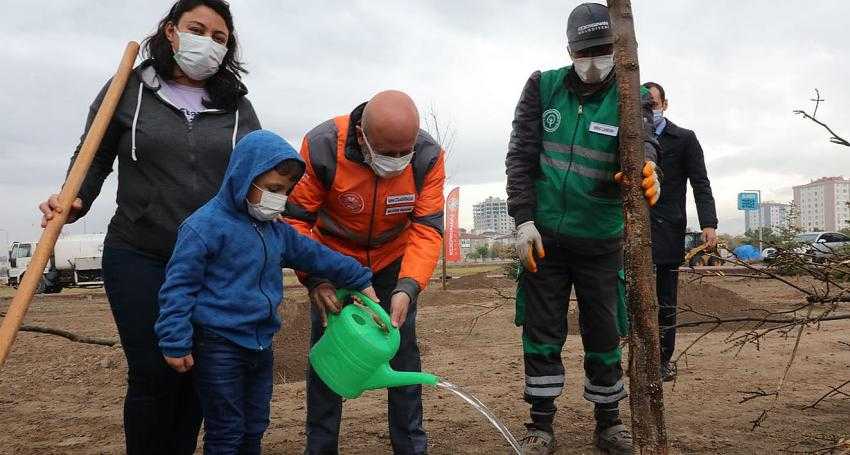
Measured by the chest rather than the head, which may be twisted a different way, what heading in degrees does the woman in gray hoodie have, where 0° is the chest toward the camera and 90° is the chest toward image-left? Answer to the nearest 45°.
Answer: approximately 0°

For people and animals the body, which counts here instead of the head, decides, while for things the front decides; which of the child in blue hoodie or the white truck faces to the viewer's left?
the white truck

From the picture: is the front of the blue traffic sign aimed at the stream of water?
yes

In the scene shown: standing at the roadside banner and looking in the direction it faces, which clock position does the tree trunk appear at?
The tree trunk is roughly at 12 o'clock from the roadside banner.

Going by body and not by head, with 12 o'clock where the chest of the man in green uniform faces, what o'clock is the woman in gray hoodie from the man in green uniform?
The woman in gray hoodie is roughly at 2 o'clock from the man in green uniform.

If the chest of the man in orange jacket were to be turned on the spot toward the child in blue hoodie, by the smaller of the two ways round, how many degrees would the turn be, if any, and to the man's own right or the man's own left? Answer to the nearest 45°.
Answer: approximately 45° to the man's own right

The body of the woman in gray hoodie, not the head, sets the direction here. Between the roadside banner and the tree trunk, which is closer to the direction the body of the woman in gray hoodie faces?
the tree trunk

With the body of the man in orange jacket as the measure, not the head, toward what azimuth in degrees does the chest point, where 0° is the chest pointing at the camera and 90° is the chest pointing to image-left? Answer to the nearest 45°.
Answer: approximately 0°

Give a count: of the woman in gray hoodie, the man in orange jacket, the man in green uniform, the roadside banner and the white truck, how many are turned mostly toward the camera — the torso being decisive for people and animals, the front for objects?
4
